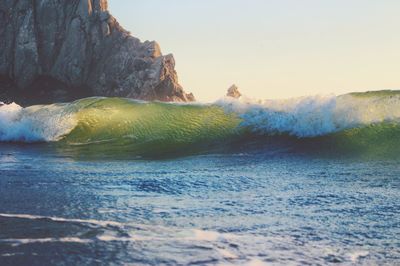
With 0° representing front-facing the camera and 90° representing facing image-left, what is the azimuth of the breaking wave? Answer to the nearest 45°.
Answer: approximately 0°
